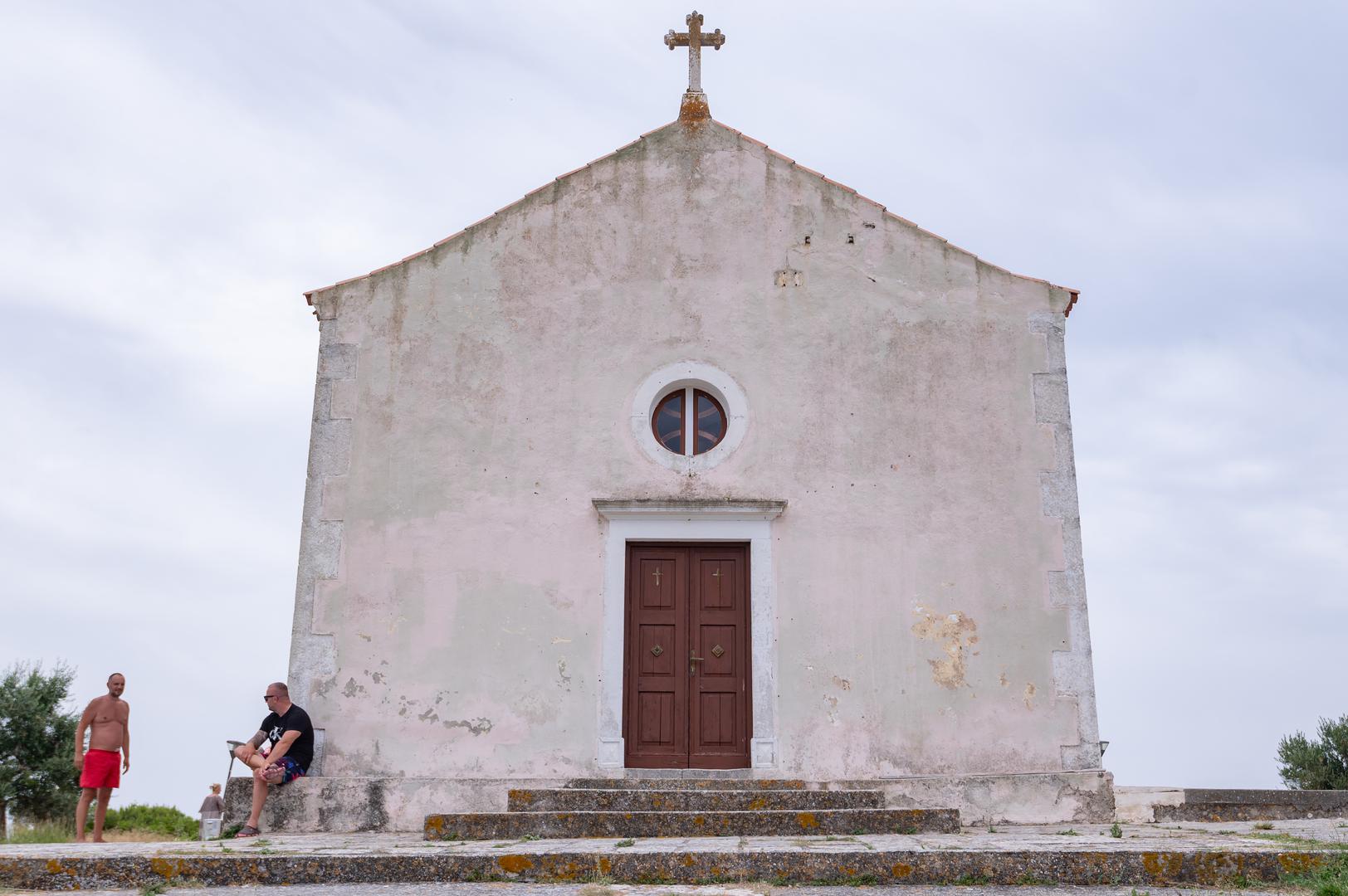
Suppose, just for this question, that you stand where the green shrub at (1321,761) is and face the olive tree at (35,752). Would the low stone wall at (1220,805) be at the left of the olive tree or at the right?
left

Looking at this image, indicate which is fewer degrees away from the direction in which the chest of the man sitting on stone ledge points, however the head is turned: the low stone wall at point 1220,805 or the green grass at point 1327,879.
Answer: the green grass

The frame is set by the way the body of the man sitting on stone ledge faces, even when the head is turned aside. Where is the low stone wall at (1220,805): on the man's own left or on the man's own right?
on the man's own left

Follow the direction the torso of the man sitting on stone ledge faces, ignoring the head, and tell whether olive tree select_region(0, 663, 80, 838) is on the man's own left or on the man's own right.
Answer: on the man's own right

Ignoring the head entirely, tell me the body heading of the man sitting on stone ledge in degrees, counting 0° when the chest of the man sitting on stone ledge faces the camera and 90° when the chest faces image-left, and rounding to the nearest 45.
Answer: approximately 45°

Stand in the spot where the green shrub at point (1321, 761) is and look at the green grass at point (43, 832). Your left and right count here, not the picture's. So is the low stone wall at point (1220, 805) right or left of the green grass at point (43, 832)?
left

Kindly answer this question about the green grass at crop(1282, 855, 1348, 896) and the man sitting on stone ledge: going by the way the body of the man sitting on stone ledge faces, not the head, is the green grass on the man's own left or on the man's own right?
on the man's own left

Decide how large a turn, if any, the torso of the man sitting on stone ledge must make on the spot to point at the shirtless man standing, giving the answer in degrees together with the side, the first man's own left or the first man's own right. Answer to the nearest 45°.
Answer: approximately 90° to the first man's own right

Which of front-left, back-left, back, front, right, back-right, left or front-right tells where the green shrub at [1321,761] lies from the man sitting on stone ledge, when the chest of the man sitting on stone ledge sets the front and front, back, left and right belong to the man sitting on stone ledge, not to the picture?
back-left
